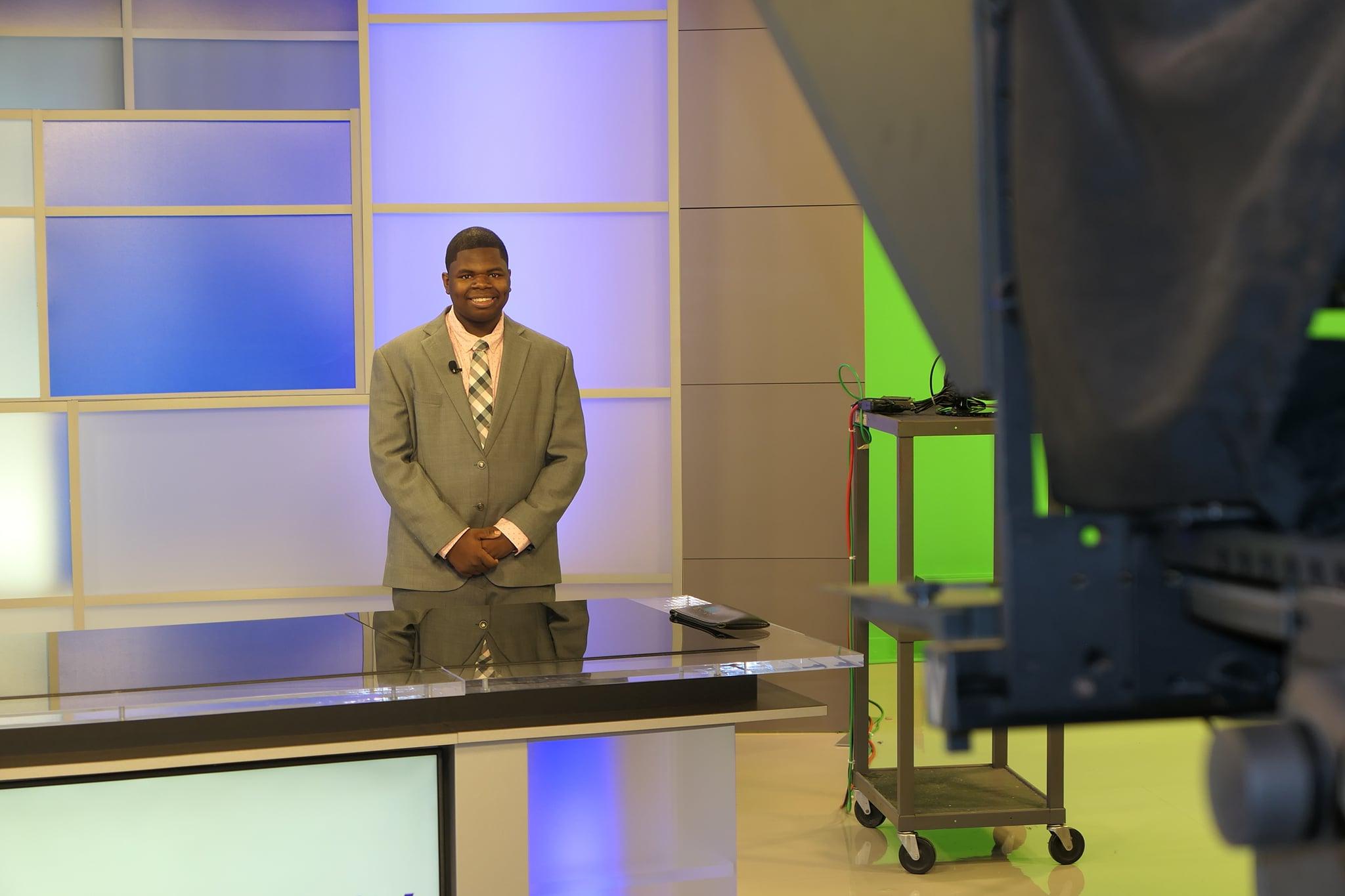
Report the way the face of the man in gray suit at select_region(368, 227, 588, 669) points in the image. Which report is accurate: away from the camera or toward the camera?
toward the camera

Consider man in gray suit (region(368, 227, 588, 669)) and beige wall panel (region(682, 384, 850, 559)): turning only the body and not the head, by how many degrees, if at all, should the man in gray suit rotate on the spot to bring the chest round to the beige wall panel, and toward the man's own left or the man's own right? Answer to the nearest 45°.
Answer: approximately 135° to the man's own left

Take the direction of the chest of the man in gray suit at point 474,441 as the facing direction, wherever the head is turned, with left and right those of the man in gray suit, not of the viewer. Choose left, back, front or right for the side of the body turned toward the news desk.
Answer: front

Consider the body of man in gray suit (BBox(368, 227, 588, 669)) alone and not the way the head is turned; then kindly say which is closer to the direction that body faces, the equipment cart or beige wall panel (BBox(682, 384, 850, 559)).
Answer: the equipment cart

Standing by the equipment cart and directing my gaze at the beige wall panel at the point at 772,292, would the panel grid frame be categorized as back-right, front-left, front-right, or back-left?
front-left

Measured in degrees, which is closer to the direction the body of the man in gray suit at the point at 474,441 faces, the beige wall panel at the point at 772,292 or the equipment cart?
the equipment cart

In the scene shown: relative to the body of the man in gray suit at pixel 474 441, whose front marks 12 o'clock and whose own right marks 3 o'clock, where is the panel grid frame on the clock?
The panel grid frame is roughly at 5 o'clock from the man in gray suit.

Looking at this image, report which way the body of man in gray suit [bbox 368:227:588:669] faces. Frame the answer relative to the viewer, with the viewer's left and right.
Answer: facing the viewer

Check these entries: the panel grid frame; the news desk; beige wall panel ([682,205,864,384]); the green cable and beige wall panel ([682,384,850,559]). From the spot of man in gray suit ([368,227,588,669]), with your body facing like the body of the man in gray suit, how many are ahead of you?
1

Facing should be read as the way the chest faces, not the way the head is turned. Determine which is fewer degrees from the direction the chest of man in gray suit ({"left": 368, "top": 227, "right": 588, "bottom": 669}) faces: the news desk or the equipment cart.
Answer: the news desk

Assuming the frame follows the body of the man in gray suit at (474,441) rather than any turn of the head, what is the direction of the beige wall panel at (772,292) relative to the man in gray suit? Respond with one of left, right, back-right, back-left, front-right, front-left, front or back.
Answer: back-left

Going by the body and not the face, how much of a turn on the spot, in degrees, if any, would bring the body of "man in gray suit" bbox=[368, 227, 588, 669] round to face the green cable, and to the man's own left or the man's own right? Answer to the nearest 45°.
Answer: approximately 135° to the man's own left

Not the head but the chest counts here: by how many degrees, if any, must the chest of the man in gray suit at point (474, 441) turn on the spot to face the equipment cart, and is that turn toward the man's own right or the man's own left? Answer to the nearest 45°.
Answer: approximately 90° to the man's own left
